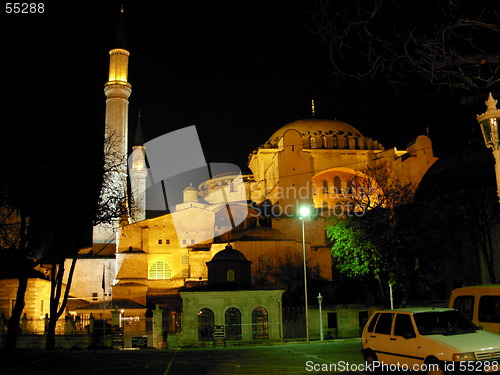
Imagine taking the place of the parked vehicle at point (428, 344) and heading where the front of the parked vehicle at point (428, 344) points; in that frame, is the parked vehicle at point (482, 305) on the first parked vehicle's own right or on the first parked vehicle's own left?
on the first parked vehicle's own left

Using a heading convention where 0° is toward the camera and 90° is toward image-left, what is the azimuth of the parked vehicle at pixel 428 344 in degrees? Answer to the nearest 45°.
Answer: approximately 315°

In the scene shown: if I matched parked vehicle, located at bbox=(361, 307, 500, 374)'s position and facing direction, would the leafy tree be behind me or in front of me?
behind
